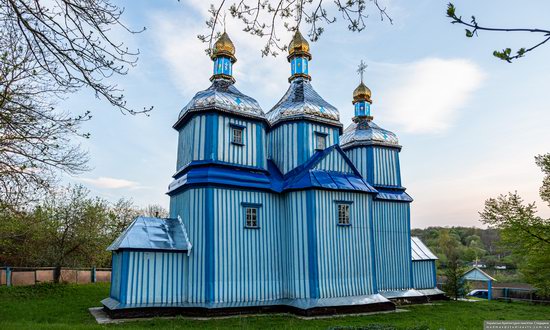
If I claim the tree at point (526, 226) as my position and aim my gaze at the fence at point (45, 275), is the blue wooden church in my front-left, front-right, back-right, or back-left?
front-left
